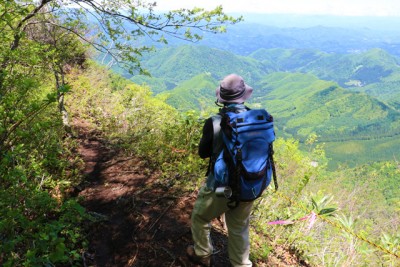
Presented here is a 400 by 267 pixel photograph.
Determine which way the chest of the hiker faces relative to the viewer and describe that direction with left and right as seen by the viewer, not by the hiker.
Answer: facing away from the viewer and to the left of the viewer
